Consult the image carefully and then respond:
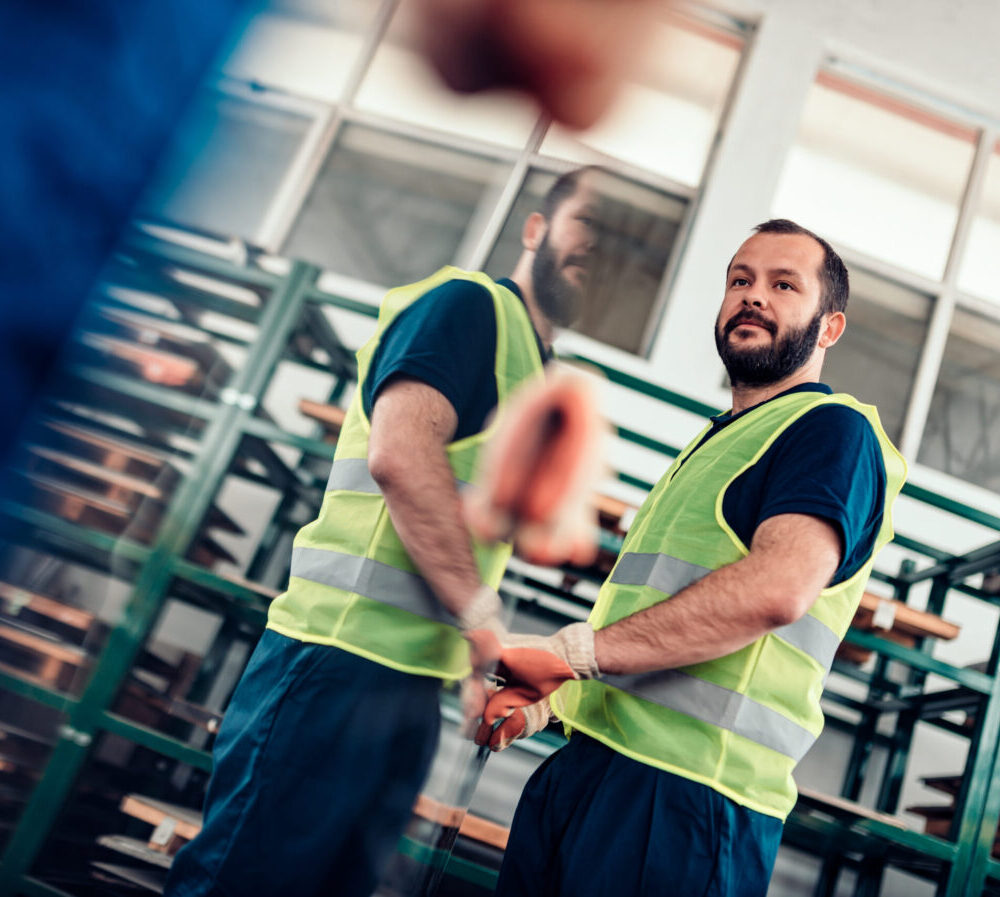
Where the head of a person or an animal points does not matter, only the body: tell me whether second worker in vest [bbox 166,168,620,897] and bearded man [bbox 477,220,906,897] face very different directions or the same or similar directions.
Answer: very different directions

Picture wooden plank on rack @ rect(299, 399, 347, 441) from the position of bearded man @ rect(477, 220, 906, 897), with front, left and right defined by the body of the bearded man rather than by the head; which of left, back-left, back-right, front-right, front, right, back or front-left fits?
right

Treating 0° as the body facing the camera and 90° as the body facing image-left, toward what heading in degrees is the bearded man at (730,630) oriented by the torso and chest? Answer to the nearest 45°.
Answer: approximately 45°

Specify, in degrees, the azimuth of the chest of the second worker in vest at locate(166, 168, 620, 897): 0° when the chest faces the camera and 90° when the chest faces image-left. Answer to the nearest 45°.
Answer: approximately 270°

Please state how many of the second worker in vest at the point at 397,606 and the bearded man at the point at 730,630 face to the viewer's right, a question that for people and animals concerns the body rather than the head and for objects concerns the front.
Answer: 1

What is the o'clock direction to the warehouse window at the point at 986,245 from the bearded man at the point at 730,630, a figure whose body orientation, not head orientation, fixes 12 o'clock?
The warehouse window is roughly at 5 o'clock from the bearded man.
